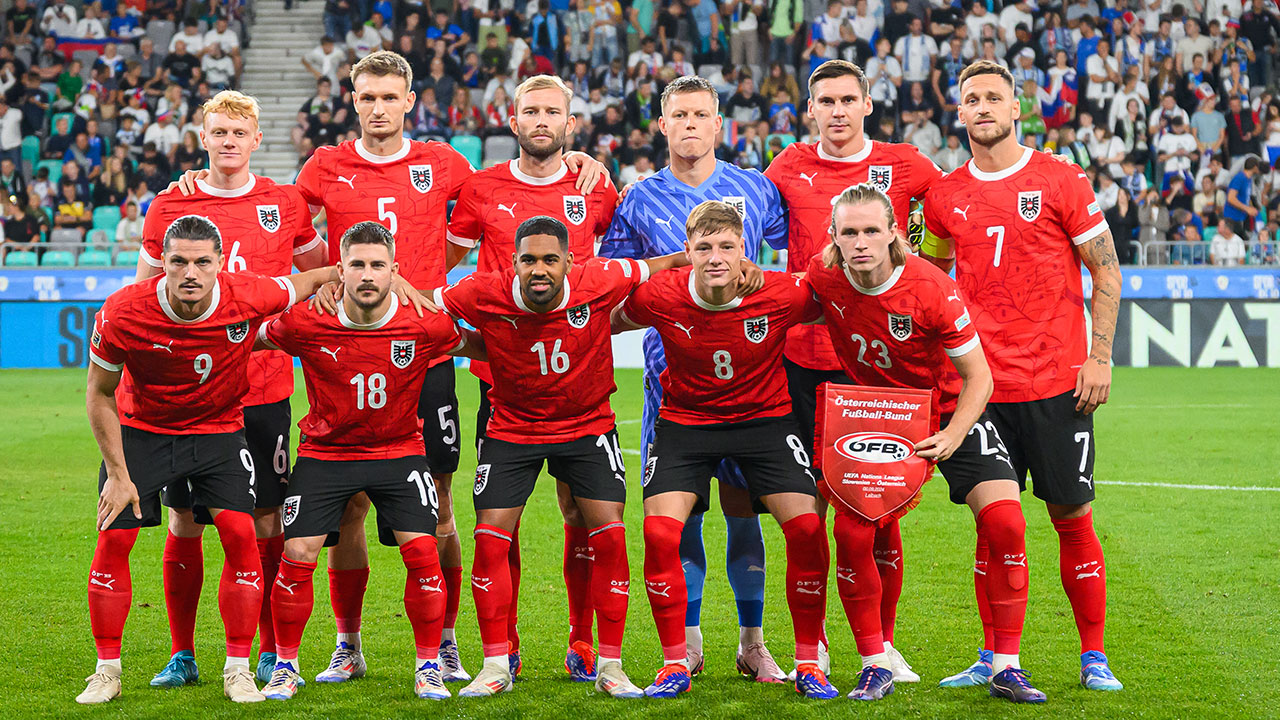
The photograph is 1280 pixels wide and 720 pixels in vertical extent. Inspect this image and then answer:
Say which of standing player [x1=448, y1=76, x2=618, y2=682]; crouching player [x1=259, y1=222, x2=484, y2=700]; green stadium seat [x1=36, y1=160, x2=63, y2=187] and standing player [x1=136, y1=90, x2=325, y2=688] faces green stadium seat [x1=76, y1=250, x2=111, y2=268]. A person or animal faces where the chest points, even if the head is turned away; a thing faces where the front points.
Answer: green stadium seat [x1=36, y1=160, x2=63, y2=187]

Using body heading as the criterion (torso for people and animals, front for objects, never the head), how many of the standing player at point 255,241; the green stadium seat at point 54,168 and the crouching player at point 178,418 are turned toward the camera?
3

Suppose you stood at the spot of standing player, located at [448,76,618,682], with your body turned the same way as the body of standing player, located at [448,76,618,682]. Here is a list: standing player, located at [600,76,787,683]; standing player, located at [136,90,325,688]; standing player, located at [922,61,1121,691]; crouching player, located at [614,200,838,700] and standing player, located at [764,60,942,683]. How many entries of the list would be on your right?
1

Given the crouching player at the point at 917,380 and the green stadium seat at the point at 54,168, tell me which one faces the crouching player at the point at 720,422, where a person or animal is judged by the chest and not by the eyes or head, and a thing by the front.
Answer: the green stadium seat

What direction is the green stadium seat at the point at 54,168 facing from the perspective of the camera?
toward the camera

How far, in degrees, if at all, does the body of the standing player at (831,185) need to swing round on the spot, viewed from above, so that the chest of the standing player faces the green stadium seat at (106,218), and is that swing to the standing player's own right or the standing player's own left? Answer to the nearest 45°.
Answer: approximately 135° to the standing player's own right

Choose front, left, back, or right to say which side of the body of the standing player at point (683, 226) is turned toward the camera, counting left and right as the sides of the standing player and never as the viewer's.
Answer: front

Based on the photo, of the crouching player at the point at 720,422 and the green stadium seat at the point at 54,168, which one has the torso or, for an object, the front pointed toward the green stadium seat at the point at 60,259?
the green stadium seat at the point at 54,168

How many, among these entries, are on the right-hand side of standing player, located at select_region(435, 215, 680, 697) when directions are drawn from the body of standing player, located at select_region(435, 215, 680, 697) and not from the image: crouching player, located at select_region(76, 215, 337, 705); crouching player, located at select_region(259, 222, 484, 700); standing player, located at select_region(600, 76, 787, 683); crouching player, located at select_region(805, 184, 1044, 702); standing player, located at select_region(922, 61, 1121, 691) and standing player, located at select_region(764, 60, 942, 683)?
2

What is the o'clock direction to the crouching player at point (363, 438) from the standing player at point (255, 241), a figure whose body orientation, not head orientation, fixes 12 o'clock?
The crouching player is roughly at 11 o'clock from the standing player.
